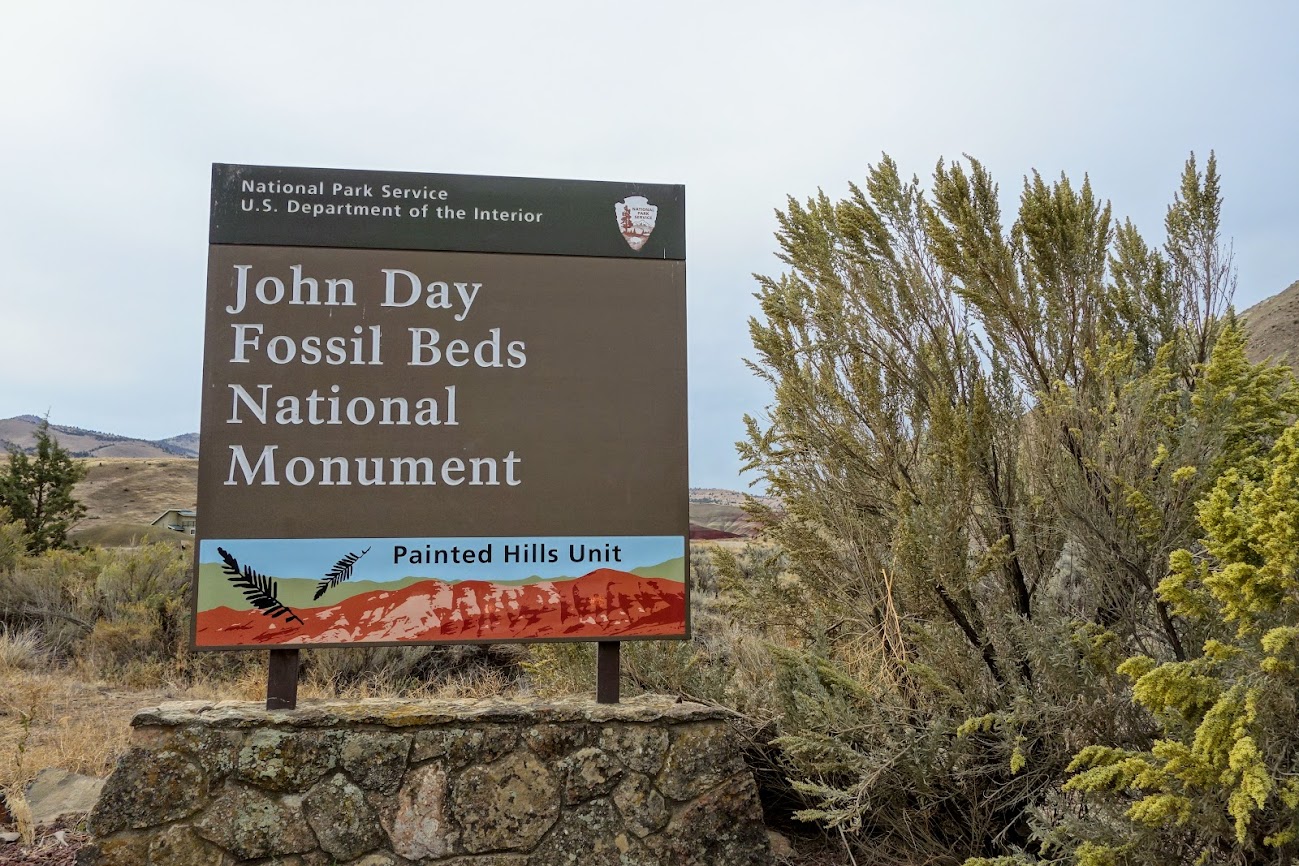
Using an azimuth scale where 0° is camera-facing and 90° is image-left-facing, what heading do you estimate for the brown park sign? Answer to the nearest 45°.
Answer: approximately 0°

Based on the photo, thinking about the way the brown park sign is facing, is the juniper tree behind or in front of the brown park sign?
behind
